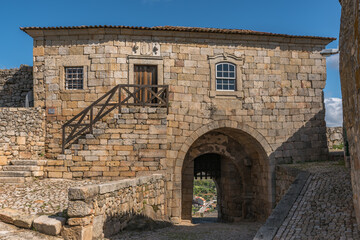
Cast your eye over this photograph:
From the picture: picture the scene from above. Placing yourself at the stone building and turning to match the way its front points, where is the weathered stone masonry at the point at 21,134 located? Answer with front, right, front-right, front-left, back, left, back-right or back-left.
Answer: right

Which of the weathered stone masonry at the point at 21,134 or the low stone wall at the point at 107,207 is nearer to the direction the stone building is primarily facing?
the low stone wall

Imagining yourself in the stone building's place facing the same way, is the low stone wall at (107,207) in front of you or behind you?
in front

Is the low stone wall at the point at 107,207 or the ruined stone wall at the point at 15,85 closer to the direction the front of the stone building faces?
the low stone wall

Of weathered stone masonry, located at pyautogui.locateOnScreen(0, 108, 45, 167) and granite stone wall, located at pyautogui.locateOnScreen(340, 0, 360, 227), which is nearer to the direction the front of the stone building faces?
the granite stone wall

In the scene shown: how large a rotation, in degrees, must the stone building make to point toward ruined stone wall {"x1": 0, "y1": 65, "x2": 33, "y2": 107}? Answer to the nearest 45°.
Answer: approximately 90° to its right

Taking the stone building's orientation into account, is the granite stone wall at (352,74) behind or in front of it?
in front

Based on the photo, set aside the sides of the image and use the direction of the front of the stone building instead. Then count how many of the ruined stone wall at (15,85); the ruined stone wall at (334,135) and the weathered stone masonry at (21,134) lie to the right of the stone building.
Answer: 2

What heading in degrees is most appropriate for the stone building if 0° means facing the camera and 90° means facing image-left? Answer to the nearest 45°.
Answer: approximately 0°
